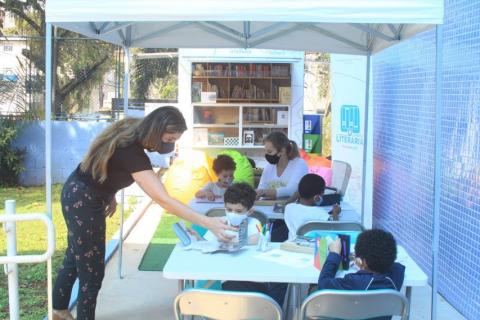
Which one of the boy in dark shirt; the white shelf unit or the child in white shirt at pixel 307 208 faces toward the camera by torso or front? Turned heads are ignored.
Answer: the white shelf unit

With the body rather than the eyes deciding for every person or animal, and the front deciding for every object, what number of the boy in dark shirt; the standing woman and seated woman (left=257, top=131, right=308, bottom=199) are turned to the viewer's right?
1

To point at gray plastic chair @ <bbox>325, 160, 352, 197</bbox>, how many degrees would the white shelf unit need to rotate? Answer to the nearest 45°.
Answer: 0° — it already faces it

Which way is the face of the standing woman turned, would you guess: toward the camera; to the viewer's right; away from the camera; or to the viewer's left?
to the viewer's right

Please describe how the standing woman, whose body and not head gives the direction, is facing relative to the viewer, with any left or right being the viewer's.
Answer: facing to the right of the viewer

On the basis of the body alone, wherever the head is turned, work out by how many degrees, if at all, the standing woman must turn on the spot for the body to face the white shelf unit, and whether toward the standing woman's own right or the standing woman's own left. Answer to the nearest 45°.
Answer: approximately 90° to the standing woman's own left

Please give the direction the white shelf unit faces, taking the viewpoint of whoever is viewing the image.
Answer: facing the viewer

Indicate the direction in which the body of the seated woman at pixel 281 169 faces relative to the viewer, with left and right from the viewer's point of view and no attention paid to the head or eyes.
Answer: facing the viewer and to the left of the viewer

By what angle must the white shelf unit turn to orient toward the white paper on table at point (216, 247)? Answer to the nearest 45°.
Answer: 0° — it already faces it

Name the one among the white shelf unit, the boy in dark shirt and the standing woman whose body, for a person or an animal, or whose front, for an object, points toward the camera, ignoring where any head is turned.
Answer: the white shelf unit

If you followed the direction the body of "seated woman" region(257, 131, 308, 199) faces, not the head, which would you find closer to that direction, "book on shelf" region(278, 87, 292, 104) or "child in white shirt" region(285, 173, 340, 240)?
the child in white shirt

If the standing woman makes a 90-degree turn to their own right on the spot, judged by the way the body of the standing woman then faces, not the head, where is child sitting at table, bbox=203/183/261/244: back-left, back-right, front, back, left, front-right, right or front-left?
left

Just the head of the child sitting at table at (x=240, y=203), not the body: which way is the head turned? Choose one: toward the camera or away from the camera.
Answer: toward the camera

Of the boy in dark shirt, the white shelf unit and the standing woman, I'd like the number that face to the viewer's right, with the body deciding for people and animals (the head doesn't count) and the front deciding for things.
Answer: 1
